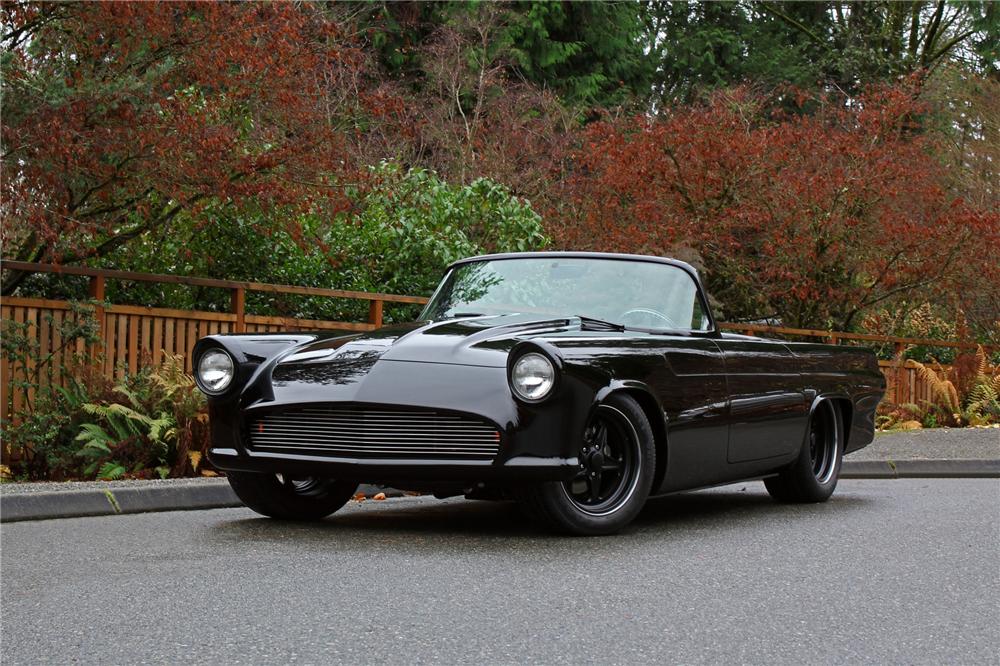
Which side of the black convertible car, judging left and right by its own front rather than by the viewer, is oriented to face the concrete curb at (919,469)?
back

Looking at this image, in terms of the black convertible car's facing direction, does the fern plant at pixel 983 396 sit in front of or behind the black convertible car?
behind

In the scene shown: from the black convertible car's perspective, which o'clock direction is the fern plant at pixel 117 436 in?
The fern plant is roughly at 3 o'clock from the black convertible car.

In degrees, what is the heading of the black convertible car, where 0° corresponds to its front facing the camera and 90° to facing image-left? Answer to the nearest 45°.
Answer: approximately 45°

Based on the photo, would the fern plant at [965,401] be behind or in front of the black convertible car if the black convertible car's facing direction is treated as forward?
behind

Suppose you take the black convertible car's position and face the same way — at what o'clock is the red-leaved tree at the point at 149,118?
The red-leaved tree is roughly at 3 o'clock from the black convertible car.

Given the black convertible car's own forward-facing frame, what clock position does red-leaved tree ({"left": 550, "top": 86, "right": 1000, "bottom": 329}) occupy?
The red-leaved tree is roughly at 5 o'clock from the black convertible car.

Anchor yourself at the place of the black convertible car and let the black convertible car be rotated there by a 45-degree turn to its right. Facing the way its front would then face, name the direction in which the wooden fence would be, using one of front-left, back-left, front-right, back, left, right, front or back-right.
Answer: front-right
